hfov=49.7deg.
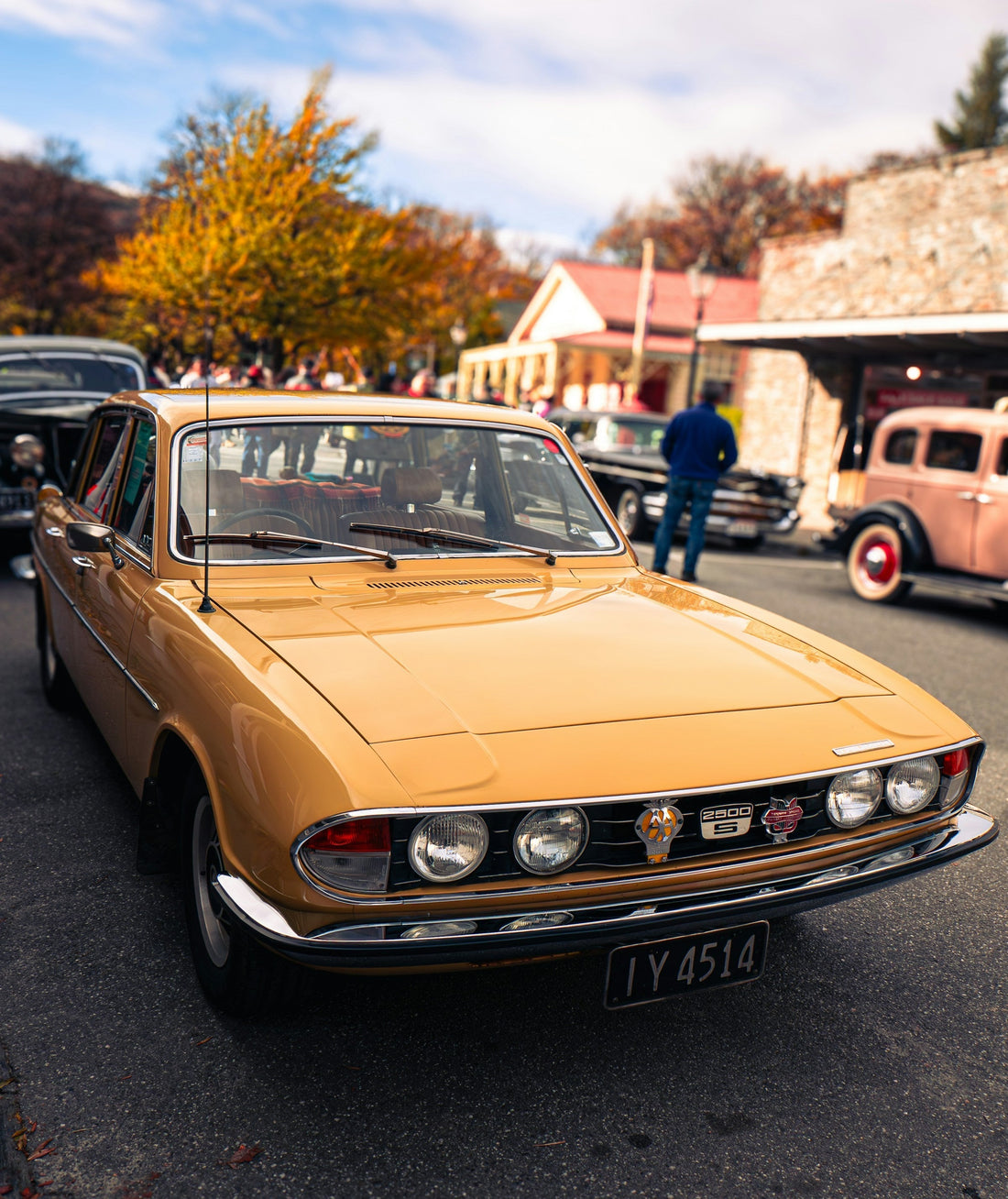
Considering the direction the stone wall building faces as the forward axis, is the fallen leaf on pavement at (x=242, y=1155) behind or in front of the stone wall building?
in front

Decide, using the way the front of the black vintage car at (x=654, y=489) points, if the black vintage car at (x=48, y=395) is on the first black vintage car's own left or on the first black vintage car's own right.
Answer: on the first black vintage car's own right

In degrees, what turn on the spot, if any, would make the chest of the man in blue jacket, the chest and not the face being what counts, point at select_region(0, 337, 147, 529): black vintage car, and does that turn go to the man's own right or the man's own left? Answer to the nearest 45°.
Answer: approximately 90° to the man's own left

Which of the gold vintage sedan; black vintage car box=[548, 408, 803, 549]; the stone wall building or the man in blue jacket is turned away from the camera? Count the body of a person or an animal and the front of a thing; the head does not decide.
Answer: the man in blue jacket

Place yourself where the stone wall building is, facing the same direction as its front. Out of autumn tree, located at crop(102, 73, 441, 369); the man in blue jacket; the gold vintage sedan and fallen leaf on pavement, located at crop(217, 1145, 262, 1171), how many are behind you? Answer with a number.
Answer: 0

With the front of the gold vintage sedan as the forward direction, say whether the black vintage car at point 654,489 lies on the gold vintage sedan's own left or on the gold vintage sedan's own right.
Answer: on the gold vintage sedan's own left

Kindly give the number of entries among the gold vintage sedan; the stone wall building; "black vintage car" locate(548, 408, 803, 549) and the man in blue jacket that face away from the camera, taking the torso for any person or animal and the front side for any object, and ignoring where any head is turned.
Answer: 1

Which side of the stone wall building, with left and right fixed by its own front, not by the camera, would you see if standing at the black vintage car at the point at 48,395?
front

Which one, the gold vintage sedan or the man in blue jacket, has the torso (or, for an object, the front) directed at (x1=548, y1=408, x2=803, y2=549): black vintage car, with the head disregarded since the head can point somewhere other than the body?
the man in blue jacket

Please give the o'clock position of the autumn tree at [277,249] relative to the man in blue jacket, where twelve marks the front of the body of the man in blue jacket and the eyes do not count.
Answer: The autumn tree is roughly at 11 o'clock from the man in blue jacket.

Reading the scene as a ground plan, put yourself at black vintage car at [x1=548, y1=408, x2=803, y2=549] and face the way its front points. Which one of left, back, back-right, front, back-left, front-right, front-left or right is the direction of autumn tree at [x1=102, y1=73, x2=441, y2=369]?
back

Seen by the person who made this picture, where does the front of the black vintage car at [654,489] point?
facing the viewer and to the right of the viewer

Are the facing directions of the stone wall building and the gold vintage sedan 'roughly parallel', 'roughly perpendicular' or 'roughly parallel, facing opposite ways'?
roughly perpendicular

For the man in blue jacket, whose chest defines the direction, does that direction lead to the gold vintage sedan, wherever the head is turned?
no

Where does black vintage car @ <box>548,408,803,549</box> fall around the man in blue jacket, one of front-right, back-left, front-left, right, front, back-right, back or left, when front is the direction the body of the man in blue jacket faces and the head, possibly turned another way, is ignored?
front

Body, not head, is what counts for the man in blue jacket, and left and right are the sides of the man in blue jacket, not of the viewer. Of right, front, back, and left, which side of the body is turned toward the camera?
back

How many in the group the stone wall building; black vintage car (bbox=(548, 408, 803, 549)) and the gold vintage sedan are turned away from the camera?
0

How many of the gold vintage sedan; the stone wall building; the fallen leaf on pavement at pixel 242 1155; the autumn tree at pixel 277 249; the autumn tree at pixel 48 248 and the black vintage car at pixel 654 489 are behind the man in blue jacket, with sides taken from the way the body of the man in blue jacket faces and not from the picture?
2

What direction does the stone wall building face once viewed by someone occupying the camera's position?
facing the viewer and to the left of the viewer

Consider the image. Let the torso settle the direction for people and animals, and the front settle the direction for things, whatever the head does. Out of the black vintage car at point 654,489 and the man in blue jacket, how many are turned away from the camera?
1
